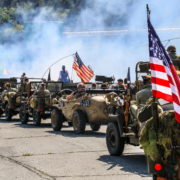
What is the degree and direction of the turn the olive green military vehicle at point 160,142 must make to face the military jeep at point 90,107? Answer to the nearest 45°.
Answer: approximately 45° to its right
